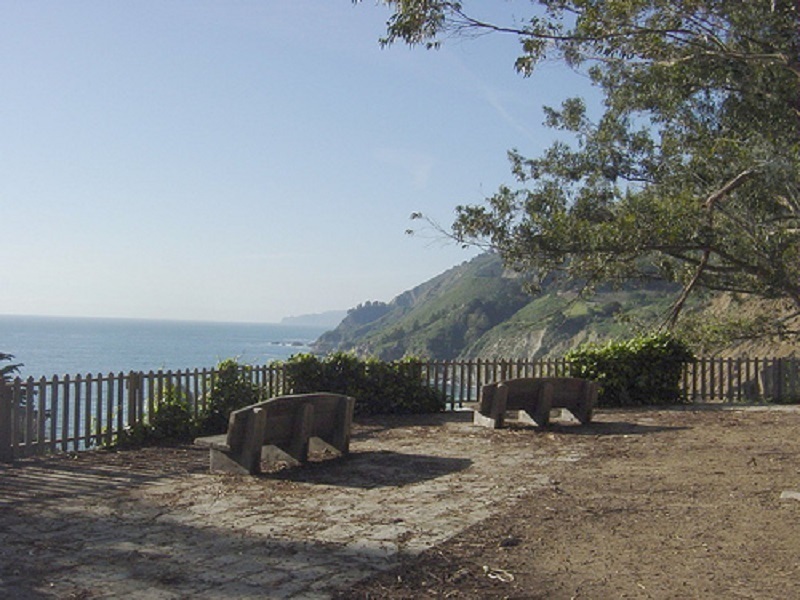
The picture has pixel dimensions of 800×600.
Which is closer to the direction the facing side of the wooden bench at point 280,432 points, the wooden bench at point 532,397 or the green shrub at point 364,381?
the green shrub

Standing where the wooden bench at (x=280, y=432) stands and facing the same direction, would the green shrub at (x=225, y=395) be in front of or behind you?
in front

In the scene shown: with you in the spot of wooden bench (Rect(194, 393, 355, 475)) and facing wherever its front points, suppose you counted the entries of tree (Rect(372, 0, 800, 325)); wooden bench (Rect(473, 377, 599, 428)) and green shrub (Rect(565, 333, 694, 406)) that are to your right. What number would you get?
3

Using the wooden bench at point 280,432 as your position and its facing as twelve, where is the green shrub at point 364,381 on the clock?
The green shrub is roughly at 2 o'clock from the wooden bench.

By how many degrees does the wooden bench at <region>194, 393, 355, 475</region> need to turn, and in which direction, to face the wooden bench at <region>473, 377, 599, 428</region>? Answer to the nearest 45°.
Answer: approximately 90° to its right

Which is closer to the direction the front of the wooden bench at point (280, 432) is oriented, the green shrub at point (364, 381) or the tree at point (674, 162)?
the green shrub

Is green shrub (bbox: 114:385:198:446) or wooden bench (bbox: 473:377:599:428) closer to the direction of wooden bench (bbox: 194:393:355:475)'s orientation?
the green shrub

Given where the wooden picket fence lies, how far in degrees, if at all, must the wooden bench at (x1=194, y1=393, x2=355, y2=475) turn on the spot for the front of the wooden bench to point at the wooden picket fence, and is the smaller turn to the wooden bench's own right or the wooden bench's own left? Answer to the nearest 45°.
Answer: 0° — it already faces it

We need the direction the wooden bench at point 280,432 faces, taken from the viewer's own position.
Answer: facing away from the viewer and to the left of the viewer

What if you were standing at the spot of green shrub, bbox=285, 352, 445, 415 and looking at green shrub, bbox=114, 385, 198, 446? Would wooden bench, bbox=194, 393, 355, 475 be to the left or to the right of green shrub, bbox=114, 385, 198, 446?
left

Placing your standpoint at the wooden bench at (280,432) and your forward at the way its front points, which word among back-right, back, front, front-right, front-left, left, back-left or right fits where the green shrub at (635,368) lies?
right

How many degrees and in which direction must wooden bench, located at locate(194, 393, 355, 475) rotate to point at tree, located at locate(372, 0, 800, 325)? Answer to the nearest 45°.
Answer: approximately 90° to its right

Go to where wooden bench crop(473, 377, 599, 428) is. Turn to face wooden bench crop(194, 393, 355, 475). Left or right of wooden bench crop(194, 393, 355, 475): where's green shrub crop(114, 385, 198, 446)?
right
